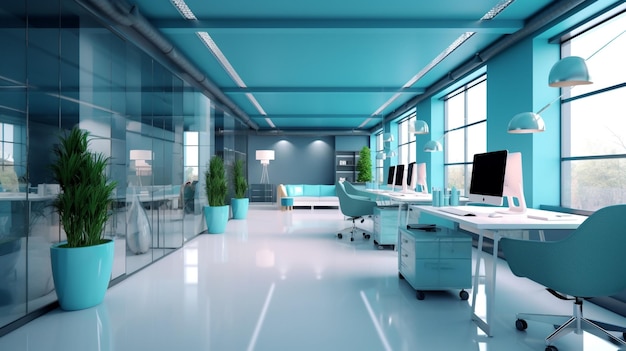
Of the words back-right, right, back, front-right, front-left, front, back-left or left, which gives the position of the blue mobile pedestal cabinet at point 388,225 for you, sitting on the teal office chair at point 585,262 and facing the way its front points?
front

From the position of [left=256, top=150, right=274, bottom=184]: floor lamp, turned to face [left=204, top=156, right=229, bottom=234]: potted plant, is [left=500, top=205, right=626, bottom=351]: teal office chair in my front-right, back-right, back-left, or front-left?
front-left

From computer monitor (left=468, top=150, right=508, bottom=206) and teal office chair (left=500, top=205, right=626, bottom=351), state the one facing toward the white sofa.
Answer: the teal office chair

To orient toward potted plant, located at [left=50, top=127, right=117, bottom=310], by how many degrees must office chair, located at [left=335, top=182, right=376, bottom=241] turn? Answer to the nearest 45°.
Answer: approximately 135° to its right

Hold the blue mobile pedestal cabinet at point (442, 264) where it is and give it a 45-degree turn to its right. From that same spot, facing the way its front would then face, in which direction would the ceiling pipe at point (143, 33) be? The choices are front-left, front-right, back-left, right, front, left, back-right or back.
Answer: front-left

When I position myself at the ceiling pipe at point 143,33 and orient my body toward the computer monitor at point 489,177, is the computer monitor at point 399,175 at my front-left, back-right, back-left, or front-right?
front-left

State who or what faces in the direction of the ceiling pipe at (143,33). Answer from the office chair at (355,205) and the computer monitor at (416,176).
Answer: the computer monitor

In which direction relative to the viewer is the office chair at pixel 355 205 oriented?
to the viewer's right

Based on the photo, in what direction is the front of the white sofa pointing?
toward the camera

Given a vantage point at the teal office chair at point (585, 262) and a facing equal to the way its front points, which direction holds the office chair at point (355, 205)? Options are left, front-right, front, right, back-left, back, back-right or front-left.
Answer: front

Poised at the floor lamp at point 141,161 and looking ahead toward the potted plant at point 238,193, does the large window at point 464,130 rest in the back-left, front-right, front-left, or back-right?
front-right

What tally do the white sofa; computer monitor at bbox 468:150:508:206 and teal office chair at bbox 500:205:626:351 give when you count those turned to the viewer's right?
0
